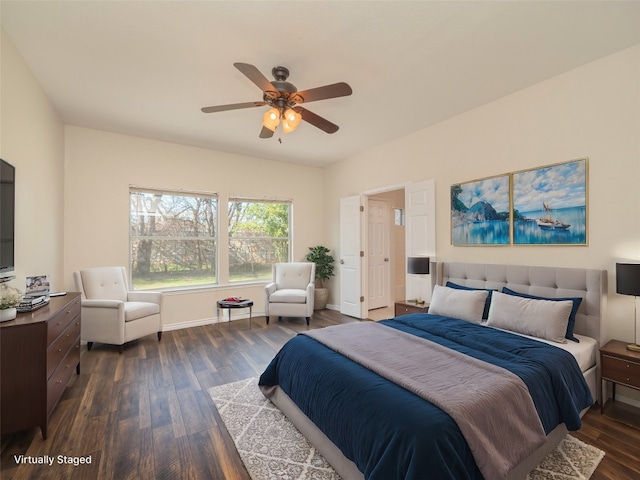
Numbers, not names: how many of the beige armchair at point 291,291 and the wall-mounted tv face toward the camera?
1

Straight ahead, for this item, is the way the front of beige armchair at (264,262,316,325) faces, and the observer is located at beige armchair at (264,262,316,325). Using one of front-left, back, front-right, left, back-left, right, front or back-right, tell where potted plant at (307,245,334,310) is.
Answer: back-left

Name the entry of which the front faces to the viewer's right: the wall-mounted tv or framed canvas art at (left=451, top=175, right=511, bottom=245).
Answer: the wall-mounted tv

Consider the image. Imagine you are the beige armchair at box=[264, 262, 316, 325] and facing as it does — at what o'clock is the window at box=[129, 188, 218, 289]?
The window is roughly at 3 o'clock from the beige armchair.

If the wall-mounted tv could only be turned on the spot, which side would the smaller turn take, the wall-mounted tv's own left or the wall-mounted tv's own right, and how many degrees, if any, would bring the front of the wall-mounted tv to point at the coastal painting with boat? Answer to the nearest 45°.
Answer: approximately 45° to the wall-mounted tv's own right

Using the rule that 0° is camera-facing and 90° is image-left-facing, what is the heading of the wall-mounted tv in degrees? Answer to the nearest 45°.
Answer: approximately 270°

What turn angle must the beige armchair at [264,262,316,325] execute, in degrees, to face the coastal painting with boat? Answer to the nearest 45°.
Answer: approximately 45° to its left

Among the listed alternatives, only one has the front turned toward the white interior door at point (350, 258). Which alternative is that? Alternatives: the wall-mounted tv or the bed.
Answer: the wall-mounted tv

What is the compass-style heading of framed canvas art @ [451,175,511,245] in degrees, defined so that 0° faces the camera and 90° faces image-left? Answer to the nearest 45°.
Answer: approximately 45°
